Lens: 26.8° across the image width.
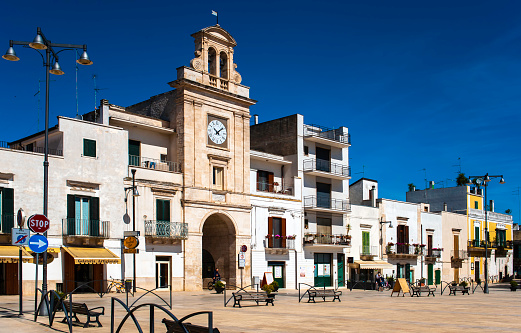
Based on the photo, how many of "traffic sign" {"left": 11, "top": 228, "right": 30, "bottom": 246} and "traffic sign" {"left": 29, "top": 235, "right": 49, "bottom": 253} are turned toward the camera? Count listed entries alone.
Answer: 2

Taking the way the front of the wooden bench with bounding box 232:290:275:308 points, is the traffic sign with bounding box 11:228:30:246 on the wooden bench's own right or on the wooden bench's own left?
on the wooden bench's own right

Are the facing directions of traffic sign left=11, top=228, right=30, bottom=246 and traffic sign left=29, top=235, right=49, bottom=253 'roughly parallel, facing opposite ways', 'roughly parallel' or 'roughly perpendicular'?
roughly parallel

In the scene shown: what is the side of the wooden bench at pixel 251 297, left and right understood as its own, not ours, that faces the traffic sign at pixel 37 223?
right

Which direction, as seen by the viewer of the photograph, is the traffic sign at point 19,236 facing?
facing the viewer

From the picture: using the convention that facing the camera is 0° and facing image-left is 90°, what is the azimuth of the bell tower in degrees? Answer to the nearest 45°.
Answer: approximately 315°

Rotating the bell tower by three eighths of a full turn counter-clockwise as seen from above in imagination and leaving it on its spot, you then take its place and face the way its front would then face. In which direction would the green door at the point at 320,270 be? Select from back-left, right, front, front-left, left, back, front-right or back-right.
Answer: front-right

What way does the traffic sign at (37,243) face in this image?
toward the camera

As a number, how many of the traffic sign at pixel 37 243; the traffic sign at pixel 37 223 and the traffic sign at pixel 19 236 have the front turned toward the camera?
3

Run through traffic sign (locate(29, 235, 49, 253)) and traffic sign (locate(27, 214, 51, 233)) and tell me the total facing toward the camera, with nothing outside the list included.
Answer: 2

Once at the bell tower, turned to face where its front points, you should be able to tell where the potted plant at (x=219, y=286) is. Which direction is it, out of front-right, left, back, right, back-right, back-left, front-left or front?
front-right

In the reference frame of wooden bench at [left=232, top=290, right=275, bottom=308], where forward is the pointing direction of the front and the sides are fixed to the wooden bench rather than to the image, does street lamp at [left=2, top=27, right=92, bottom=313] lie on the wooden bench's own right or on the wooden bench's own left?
on the wooden bench's own right
